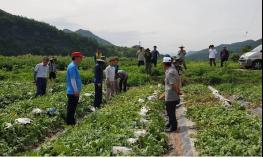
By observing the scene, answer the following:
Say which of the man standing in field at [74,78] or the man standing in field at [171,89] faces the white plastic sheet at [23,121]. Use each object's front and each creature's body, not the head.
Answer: the man standing in field at [171,89]

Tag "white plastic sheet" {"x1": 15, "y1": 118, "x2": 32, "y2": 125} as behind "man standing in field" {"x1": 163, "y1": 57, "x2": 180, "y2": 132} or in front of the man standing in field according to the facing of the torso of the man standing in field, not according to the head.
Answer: in front

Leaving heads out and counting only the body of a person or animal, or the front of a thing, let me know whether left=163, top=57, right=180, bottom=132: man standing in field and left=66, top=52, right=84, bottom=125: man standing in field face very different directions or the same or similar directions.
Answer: very different directions

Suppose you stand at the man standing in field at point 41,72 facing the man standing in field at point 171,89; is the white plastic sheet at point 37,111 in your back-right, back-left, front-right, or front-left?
front-right

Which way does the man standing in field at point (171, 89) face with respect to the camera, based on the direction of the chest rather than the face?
to the viewer's left

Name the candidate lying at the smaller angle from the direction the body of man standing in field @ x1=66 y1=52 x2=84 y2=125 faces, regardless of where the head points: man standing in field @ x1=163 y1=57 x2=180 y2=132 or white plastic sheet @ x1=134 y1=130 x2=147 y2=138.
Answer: the man standing in field

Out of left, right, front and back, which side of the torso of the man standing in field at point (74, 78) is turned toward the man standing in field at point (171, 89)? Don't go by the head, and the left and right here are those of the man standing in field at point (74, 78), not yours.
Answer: front

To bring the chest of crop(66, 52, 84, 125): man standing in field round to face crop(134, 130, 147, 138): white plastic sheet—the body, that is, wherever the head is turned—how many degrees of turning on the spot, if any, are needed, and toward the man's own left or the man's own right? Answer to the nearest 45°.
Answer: approximately 45° to the man's own right

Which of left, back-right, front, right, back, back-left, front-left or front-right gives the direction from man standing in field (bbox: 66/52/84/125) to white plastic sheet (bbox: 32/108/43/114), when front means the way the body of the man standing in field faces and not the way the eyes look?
back-left
